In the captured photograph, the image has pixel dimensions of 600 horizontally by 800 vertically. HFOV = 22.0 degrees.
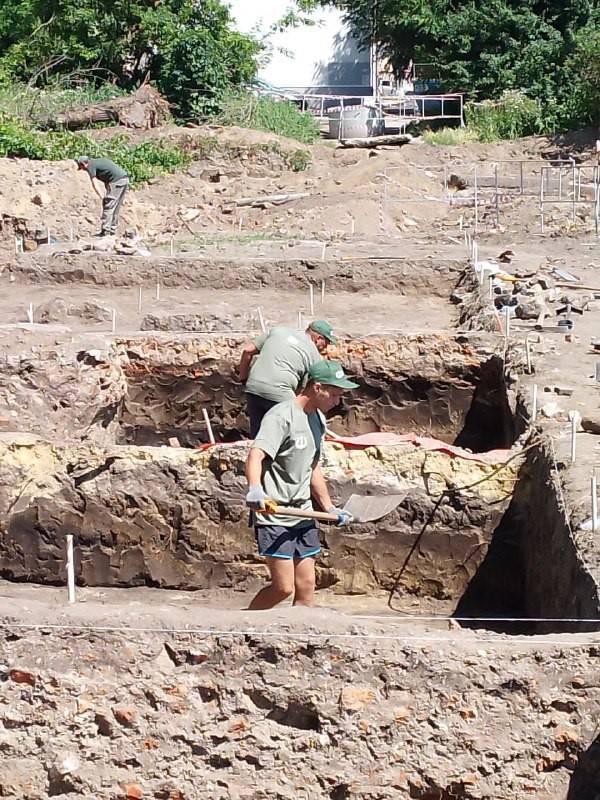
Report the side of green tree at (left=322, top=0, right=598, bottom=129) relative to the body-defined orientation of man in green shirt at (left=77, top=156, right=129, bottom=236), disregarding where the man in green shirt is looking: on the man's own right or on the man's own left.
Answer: on the man's own right

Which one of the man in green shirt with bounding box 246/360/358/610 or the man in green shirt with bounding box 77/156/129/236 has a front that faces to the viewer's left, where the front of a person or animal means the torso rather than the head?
the man in green shirt with bounding box 77/156/129/236

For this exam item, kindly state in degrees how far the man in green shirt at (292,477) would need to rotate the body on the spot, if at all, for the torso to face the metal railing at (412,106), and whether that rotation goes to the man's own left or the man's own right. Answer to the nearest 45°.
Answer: approximately 135° to the man's own left

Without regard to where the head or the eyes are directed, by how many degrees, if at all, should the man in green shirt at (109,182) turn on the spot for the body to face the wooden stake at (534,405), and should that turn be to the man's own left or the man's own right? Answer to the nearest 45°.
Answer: approximately 90° to the man's own left

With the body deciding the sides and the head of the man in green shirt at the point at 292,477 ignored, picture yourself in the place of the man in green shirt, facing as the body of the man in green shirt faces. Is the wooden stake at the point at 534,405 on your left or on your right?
on your left

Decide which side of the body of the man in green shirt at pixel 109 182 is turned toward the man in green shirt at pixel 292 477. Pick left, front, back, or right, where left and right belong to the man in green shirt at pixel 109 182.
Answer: left

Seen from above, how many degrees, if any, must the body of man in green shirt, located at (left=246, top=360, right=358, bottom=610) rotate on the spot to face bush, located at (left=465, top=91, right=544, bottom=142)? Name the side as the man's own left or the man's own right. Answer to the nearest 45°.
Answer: approximately 135° to the man's own left

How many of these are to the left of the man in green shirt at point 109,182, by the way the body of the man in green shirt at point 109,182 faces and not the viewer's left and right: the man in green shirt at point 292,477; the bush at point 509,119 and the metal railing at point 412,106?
1

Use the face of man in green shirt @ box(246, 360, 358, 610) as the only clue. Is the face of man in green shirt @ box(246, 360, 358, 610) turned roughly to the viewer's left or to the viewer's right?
to the viewer's right

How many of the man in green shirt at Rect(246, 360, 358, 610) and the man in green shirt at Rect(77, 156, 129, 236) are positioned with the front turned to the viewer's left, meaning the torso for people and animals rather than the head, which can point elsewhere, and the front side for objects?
1

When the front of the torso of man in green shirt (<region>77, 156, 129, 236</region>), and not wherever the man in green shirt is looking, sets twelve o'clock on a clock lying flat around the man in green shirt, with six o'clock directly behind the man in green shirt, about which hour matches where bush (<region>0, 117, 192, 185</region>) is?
The bush is roughly at 3 o'clock from the man in green shirt.

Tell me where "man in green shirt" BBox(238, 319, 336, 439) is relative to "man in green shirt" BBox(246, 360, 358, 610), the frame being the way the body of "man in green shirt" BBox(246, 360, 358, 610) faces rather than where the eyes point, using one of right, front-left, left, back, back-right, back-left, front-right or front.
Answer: back-left

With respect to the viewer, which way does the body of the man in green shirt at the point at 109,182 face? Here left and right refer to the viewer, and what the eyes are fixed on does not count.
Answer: facing to the left of the viewer
